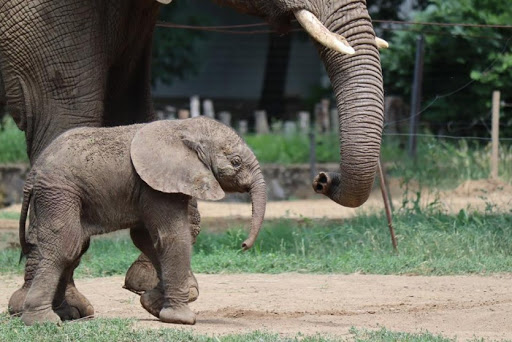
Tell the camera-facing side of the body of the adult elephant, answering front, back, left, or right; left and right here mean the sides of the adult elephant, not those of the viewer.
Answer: right

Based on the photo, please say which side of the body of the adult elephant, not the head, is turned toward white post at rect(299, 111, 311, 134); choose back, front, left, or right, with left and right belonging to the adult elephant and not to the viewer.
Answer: left

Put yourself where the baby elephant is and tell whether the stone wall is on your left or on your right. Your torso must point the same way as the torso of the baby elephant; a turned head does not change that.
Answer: on your left

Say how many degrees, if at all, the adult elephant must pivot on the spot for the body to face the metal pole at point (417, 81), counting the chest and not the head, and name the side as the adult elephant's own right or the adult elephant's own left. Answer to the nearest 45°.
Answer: approximately 45° to the adult elephant's own left

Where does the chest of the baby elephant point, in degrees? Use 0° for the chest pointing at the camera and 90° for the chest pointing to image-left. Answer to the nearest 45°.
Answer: approximately 270°

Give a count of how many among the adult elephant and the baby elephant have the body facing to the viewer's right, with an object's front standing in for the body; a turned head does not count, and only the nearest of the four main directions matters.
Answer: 2

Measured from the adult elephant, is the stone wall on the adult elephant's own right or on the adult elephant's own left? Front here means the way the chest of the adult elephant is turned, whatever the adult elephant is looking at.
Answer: on the adult elephant's own left

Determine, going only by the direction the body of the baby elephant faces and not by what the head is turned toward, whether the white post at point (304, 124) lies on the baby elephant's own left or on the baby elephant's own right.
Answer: on the baby elephant's own left
